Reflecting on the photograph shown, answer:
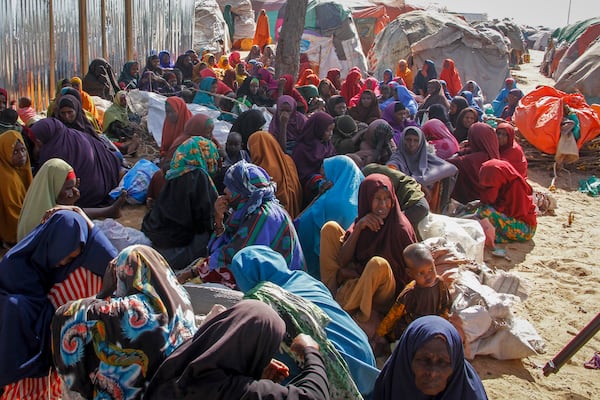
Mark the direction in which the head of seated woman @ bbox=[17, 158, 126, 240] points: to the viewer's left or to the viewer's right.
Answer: to the viewer's right

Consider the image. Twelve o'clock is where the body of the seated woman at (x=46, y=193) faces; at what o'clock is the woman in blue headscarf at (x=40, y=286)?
The woman in blue headscarf is roughly at 3 o'clock from the seated woman.

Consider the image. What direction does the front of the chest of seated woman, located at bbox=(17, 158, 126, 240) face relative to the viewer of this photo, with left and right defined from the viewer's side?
facing to the right of the viewer

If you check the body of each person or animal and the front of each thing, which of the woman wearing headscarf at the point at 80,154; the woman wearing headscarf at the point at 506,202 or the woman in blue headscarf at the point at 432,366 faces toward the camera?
the woman in blue headscarf

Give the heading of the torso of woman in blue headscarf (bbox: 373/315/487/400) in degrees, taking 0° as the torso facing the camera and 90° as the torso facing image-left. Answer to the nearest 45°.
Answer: approximately 0°

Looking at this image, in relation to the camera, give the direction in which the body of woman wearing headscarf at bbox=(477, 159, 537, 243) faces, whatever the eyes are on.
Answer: to the viewer's left

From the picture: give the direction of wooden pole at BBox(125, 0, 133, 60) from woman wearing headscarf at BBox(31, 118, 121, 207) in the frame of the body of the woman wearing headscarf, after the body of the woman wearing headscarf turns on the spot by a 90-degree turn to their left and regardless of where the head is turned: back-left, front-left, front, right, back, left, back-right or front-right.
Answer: back

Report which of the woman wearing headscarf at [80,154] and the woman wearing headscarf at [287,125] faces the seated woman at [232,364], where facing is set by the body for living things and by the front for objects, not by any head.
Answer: the woman wearing headscarf at [287,125]

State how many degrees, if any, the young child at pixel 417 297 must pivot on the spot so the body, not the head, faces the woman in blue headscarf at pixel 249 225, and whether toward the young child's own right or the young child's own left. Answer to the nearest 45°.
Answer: approximately 135° to the young child's own right
